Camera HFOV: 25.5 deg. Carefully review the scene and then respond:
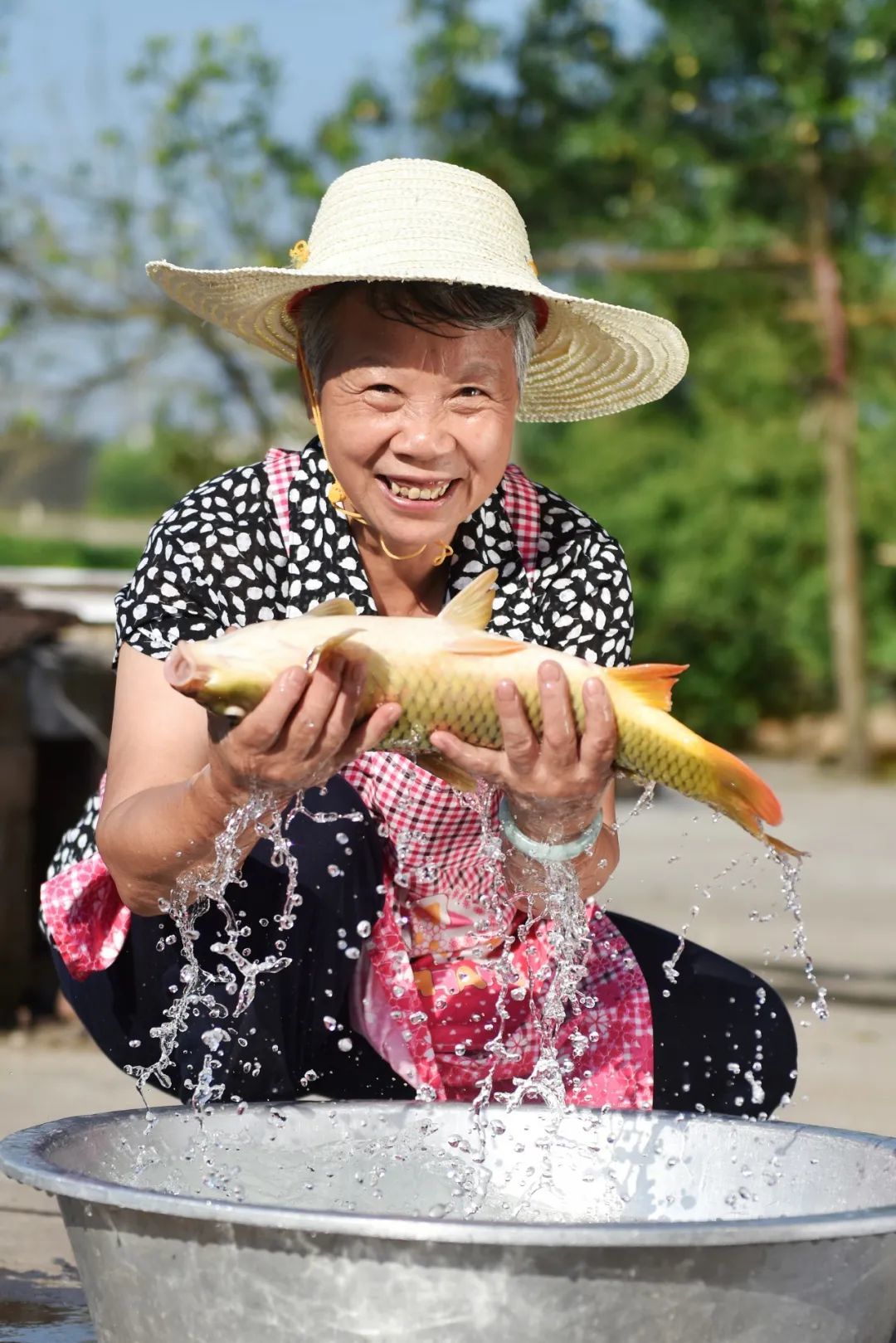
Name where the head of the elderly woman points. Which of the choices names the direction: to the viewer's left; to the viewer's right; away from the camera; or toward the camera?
toward the camera

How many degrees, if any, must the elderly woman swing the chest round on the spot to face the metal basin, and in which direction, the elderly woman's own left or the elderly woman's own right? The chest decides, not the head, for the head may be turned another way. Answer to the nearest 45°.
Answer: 0° — they already face it

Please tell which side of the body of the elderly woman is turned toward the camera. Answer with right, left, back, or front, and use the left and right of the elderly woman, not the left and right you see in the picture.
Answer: front
